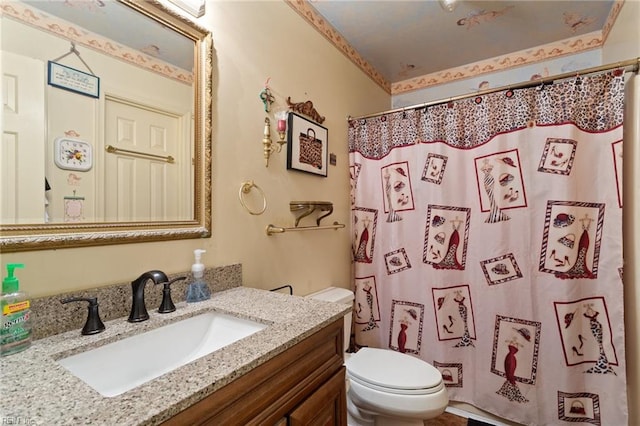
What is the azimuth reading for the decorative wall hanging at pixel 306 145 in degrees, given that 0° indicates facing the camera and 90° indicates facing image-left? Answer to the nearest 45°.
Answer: approximately 315°

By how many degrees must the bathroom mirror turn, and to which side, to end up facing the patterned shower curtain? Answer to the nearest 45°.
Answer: approximately 45° to its left

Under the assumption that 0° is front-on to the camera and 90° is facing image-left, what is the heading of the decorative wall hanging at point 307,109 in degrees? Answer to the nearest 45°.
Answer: approximately 315°

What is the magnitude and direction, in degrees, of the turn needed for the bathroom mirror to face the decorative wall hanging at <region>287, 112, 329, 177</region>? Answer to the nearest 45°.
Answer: approximately 45° to its left

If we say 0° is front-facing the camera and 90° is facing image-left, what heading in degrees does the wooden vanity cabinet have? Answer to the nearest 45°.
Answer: approximately 315°

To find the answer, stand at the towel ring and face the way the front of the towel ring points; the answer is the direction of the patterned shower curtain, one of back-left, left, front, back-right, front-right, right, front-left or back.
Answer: front-left

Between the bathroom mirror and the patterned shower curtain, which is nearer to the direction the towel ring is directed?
the patterned shower curtain
